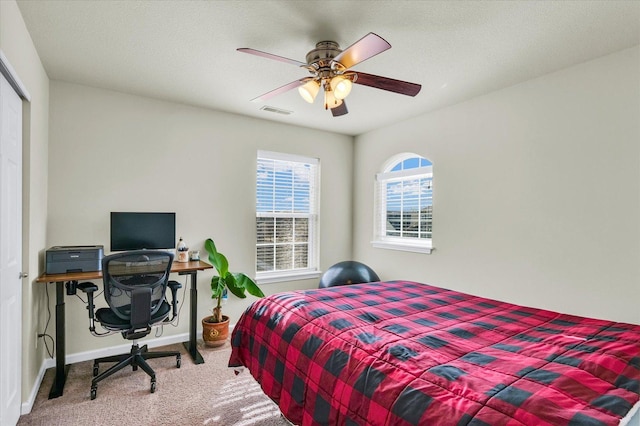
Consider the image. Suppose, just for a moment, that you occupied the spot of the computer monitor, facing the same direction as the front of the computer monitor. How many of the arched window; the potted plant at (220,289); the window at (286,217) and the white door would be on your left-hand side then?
3

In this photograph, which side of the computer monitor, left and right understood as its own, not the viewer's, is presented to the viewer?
front

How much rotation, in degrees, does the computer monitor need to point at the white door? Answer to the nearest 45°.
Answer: approximately 45° to its right

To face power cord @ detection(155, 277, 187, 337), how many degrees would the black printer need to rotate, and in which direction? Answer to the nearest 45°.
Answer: approximately 90° to its left

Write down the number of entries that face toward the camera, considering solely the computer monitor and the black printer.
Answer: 2

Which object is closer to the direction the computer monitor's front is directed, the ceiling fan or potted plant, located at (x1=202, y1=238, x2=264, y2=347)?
the ceiling fan

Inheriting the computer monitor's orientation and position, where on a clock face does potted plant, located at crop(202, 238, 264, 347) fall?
The potted plant is roughly at 9 o'clock from the computer monitor.

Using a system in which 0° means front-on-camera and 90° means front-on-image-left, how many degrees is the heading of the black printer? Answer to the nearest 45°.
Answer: approximately 0°

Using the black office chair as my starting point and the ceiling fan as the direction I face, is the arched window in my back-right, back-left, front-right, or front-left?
front-left

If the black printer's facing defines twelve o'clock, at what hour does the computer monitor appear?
The computer monitor is roughly at 8 o'clock from the black printer.

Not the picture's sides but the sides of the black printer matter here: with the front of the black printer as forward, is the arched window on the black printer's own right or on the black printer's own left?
on the black printer's own left

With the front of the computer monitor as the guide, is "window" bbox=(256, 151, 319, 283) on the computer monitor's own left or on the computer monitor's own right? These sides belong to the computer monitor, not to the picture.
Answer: on the computer monitor's own left

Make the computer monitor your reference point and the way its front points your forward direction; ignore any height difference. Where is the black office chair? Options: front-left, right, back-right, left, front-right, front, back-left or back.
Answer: front

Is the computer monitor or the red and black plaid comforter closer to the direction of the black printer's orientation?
the red and black plaid comforter

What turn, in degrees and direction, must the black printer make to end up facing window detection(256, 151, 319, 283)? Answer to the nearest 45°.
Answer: approximately 90° to its left

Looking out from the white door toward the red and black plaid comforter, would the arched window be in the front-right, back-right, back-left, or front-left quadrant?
front-left
